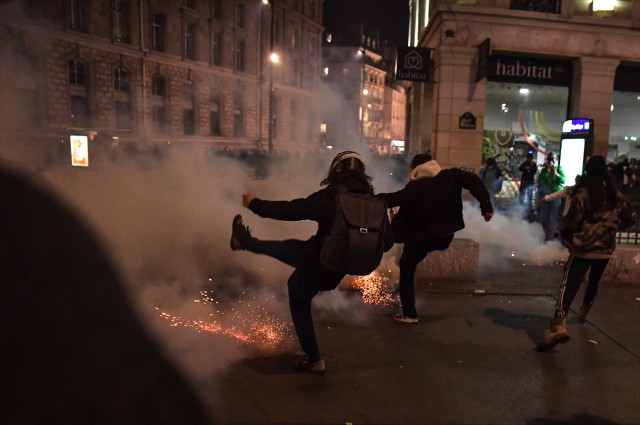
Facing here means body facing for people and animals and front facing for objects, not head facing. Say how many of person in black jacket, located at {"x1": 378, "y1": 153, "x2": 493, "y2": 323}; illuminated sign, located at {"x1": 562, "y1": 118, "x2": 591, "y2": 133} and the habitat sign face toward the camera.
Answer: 2

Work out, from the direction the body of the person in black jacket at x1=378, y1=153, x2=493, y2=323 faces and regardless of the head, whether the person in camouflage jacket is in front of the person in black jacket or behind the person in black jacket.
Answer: behind

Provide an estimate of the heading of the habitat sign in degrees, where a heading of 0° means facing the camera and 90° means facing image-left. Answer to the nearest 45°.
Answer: approximately 0°

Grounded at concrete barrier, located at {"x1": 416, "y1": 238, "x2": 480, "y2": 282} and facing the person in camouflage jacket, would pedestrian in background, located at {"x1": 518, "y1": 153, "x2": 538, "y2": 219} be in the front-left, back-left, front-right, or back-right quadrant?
back-left

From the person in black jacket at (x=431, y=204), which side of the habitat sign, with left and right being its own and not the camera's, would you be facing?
front

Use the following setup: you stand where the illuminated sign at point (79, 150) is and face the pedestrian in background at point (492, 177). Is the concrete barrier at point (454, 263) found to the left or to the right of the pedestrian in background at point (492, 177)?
right

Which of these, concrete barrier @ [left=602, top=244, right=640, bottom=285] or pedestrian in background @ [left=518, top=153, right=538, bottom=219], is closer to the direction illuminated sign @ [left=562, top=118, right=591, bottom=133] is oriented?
the concrete barrier

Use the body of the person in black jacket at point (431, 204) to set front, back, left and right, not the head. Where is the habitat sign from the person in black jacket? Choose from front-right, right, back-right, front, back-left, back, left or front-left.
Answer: front-right

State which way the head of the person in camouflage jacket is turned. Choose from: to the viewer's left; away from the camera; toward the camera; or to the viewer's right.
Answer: away from the camera

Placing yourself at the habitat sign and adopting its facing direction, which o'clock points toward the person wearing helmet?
The person wearing helmet is roughly at 12 o'clock from the habitat sign.

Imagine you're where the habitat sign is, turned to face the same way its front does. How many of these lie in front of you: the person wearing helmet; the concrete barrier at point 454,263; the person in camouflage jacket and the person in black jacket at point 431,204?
4

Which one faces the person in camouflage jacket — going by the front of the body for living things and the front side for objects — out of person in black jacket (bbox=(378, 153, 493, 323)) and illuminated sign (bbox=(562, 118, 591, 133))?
the illuminated sign

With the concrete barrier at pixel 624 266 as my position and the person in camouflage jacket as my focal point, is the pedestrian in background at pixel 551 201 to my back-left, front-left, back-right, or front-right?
back-right
